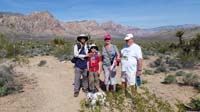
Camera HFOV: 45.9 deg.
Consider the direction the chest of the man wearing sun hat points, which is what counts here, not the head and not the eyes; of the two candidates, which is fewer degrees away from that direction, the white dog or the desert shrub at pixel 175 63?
the white dog

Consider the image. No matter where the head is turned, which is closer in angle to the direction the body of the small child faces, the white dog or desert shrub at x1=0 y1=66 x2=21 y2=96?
the white dog

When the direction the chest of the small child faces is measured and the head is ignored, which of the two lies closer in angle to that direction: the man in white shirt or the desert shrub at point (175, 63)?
the man in white shirt

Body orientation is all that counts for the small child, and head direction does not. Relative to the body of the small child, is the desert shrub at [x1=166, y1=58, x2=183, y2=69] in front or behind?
behind

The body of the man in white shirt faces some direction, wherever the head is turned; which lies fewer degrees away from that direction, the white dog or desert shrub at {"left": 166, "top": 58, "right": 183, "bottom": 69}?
the white dog

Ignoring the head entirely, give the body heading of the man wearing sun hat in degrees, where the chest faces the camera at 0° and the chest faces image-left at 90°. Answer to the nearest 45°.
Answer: approximately 315°
